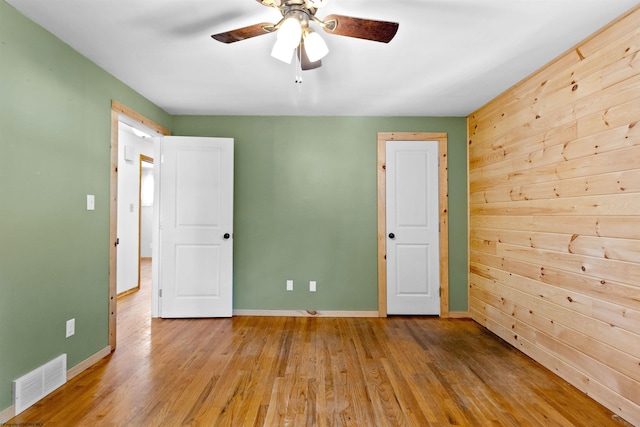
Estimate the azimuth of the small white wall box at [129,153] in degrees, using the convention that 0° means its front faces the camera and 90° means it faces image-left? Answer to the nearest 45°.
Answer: approximately 315°

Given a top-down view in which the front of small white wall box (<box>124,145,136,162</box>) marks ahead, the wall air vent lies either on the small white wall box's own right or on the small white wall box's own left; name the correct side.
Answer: on the small white wall box's own right

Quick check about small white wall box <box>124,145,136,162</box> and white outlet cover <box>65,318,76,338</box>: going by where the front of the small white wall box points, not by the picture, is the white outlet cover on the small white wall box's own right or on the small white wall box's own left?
on the small white wall box's own right
